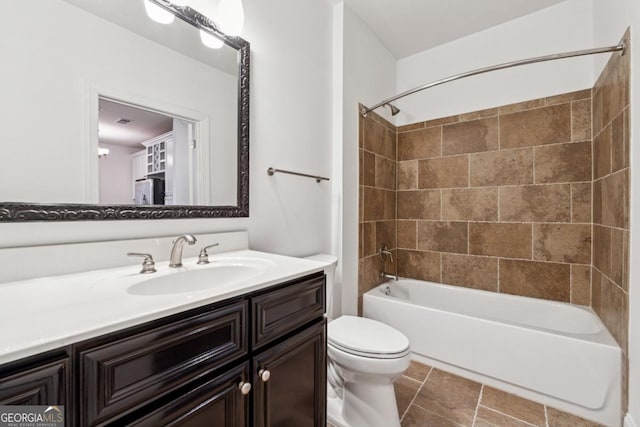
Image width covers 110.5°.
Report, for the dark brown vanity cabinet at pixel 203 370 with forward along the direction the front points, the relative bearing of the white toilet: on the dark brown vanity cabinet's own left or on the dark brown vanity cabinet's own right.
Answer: on the dark brown vanity cabinet's own left

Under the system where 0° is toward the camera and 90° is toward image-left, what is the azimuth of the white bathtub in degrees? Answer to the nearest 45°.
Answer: approximately 45°

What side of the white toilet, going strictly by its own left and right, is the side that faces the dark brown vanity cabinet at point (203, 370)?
right

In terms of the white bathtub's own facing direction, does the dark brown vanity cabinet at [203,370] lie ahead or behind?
ahead

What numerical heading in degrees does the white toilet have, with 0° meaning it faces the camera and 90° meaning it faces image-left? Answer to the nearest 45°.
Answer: approximately 315°
